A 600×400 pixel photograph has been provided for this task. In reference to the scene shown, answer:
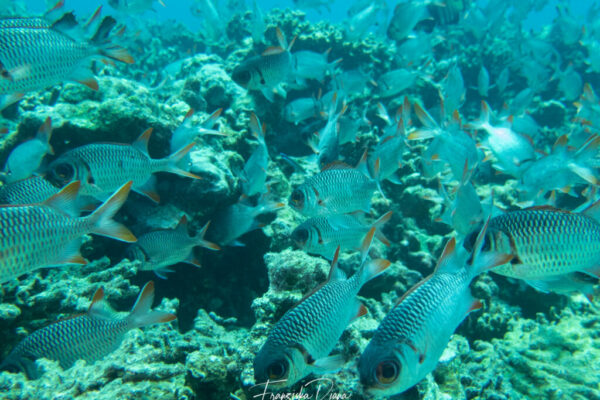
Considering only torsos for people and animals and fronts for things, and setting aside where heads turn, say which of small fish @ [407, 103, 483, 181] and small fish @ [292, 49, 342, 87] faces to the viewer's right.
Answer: small fish @ [407, 103, 483, 181]

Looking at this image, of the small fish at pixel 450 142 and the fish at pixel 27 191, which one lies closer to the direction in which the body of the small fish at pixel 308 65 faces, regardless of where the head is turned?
the fish

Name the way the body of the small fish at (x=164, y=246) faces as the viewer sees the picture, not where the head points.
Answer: to the viewer's left

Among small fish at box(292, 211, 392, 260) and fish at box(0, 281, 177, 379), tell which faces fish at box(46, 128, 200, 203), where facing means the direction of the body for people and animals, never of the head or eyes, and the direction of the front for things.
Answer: the small fish

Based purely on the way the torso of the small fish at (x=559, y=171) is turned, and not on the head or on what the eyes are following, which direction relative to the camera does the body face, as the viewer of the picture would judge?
to the viewer's left

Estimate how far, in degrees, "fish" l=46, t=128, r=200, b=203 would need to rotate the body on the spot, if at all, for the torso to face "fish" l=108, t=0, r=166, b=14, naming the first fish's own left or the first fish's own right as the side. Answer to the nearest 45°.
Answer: approximately 90° to the first fish's own right

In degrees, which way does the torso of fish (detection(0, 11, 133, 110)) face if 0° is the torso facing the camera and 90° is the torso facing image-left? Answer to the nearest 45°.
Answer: approximately 90°

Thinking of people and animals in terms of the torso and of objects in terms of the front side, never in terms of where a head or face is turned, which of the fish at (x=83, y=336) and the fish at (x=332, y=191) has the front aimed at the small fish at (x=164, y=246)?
the fish at (x=332, y=191)

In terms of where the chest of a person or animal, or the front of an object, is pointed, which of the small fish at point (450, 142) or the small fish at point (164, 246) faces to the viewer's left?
the small fish at point (164, 246)
